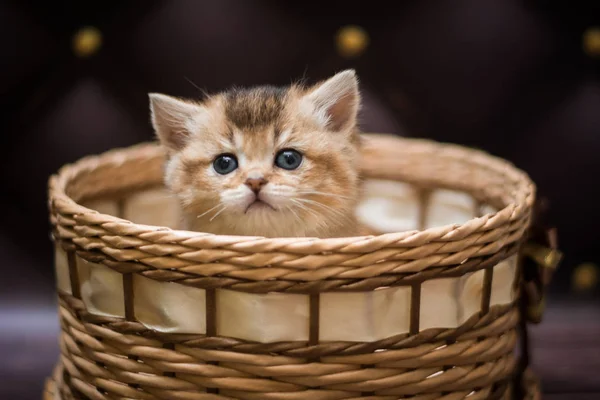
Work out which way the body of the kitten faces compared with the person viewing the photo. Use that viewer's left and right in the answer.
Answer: facing the viewer
